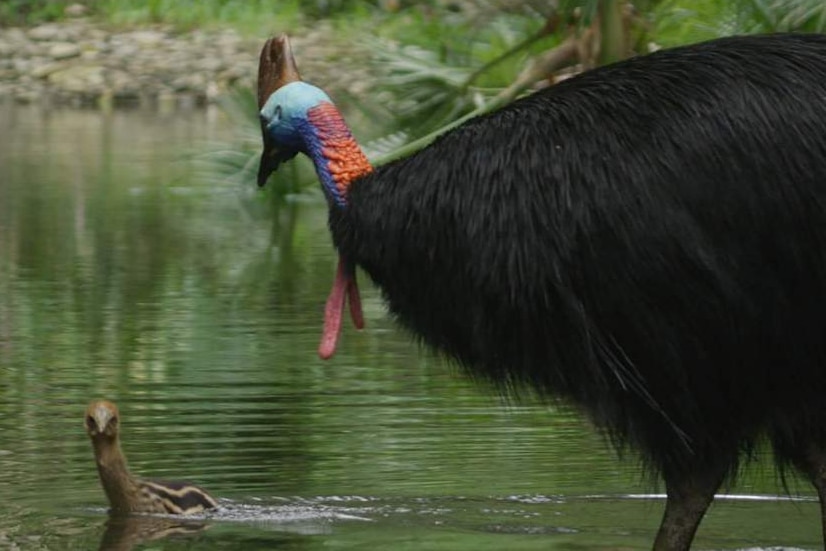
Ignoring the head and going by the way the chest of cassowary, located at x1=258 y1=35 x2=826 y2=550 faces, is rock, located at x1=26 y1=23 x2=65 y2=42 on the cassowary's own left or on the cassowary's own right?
on the cassowary's own right

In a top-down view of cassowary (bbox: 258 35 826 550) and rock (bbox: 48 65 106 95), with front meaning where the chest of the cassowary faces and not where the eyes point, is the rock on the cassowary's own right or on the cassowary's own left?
on the cassowary's own right

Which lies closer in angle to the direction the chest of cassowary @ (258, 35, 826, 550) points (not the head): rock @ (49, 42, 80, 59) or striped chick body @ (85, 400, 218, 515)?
the striped chick body

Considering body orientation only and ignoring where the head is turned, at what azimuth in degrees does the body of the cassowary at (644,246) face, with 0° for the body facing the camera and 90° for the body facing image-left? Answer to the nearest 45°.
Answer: approximately 90°

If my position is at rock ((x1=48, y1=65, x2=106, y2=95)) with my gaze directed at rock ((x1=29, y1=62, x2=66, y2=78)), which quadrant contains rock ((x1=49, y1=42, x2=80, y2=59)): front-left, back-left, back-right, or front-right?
front-right

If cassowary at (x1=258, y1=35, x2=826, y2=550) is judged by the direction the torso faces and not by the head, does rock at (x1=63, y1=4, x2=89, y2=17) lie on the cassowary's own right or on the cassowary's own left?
on the cassowary's own right
